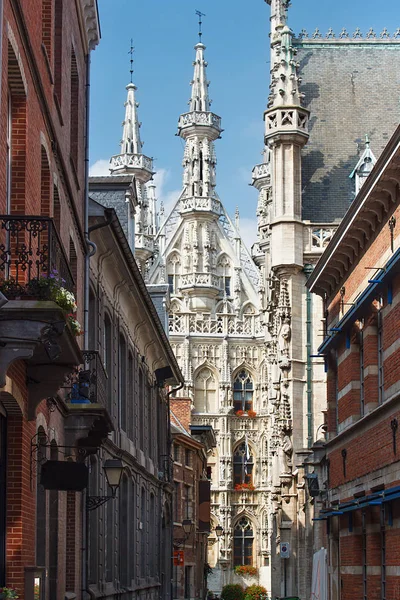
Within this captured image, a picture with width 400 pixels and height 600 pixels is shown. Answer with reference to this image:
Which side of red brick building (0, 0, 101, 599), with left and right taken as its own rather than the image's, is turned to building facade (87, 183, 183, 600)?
left

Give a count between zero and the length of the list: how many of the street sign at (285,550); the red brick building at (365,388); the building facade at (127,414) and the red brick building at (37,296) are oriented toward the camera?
1

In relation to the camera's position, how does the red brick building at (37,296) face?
facing to the right of the viewer

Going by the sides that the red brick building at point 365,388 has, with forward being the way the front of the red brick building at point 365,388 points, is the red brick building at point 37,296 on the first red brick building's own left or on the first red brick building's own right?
on the first red brick building's own left

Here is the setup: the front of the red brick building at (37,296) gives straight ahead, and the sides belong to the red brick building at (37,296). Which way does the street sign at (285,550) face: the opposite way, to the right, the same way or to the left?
to the right

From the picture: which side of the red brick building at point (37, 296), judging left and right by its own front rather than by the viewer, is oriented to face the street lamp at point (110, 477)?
left

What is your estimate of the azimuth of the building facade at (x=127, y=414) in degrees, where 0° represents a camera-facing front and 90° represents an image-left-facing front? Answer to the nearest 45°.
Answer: approximately 270°

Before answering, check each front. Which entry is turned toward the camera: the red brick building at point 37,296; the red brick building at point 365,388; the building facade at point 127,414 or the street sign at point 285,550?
the street sign

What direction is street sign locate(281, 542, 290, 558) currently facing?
toward the camera

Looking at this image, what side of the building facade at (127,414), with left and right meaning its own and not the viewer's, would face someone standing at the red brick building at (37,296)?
right

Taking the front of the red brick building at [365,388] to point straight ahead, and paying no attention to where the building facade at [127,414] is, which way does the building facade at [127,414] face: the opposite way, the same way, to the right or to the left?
the opposite way

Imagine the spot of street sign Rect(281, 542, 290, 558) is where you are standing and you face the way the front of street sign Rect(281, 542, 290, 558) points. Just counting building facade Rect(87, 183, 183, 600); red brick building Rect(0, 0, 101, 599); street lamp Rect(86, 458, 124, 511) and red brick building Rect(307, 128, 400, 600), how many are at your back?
0

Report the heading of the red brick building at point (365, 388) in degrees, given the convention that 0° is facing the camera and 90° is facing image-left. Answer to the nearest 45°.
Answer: approximately 90°

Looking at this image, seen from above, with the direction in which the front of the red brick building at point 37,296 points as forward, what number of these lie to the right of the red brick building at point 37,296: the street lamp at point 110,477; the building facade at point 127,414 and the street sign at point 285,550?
0
